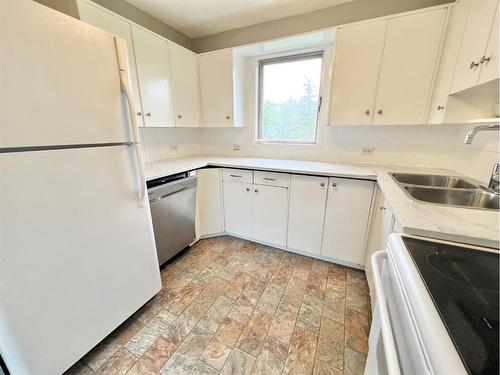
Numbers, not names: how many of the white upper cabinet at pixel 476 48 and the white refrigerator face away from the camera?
0

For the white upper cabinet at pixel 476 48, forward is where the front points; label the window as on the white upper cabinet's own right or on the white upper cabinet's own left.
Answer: on the white upper cabinet's own right

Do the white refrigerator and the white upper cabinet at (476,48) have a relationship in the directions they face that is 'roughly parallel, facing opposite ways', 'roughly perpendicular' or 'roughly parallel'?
roughly parallel, facing opposite ways

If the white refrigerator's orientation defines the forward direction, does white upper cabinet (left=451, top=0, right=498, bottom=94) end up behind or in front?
in front

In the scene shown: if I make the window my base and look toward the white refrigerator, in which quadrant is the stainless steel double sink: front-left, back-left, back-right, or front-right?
front-left

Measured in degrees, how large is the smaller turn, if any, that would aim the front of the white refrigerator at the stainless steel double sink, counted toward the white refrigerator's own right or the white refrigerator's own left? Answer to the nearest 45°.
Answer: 0° — it already faces it

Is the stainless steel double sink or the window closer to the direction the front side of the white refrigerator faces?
the stainless steel double sink

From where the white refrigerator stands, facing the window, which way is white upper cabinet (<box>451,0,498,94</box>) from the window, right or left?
right

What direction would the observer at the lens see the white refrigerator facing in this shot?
facing the viewer and to the right of the viewer

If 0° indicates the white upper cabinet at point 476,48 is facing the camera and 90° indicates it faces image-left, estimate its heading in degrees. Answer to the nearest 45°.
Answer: approximately 45°

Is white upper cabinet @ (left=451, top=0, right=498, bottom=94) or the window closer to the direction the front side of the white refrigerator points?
the white upper cabinet

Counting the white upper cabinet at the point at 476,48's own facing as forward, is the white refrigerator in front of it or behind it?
in front

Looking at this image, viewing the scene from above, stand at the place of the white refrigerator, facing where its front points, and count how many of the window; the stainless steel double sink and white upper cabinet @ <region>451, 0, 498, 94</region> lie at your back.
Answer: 0
